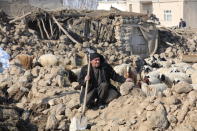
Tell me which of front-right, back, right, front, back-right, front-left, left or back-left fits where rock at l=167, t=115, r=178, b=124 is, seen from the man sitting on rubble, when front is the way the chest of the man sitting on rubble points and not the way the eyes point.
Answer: front-left

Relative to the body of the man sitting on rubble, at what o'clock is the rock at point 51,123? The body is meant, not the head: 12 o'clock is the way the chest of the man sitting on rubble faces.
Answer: The rock is roughly at 2 o'clock from the man sitting on rubble.

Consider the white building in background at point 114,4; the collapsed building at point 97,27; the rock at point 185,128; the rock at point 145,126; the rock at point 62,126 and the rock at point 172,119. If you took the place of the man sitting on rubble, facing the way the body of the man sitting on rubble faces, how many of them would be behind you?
2

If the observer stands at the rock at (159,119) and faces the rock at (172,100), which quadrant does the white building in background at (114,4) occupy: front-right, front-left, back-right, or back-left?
front-left

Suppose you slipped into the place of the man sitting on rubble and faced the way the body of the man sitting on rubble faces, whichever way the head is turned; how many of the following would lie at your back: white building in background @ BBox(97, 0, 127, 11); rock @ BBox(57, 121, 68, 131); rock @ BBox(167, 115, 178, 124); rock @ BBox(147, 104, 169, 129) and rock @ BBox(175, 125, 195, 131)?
1

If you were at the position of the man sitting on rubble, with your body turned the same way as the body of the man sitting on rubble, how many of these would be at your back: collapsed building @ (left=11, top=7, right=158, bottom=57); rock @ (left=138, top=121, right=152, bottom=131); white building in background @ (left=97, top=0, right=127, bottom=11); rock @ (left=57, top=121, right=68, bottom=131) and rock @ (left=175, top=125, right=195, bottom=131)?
2

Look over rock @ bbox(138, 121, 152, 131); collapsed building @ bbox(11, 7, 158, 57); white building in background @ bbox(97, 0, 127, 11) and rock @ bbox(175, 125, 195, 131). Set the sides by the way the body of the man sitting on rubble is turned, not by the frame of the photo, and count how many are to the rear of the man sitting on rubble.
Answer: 2

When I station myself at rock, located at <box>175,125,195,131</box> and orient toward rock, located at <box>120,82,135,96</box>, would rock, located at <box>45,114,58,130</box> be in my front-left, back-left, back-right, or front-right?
front-left

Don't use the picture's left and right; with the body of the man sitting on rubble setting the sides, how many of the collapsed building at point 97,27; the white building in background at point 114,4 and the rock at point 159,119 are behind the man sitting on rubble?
2

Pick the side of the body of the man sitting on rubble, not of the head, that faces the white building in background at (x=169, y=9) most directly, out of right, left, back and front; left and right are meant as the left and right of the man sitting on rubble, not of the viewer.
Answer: back

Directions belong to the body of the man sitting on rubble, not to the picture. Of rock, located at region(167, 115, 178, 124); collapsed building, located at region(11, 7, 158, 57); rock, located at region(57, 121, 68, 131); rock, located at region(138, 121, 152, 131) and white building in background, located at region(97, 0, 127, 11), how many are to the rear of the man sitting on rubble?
2

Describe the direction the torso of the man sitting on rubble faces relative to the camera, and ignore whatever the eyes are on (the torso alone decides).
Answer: toward the camera

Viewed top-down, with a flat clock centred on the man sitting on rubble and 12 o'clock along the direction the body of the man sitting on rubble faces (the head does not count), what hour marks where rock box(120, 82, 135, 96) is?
The rock is roughly at 9 o'clock from the man sitting on rubble.
